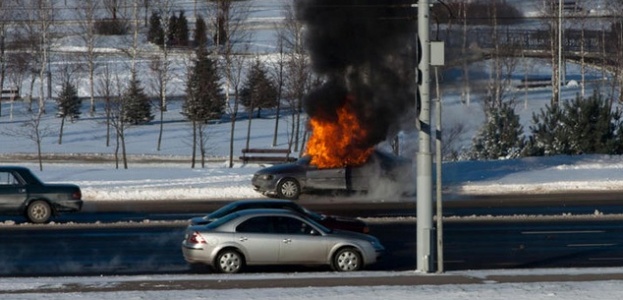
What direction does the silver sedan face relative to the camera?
to the viewer's right

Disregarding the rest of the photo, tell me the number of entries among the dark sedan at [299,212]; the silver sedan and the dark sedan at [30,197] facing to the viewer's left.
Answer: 1

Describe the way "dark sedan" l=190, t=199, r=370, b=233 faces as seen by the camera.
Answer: facing to the right of the viewer

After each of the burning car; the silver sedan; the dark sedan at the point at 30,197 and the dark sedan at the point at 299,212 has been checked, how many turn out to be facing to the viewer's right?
2

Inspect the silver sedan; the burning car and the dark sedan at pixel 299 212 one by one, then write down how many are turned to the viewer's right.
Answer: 2

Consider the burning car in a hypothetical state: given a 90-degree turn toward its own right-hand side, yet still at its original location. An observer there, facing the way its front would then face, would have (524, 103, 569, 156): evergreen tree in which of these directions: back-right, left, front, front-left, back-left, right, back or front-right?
front-right

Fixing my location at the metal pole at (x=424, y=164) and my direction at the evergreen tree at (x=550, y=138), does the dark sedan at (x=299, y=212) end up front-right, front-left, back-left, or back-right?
front-left

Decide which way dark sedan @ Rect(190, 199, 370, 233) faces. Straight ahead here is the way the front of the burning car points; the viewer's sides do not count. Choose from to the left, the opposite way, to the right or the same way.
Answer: the opposite way

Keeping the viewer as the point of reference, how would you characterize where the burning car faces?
facing to the left of the viewer

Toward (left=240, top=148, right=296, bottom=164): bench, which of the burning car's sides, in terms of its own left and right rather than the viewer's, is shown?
right

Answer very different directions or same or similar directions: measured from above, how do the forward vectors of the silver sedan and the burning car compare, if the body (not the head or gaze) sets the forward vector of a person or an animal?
very different directions

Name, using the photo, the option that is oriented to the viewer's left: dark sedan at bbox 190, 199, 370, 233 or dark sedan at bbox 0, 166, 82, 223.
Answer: dark sedan at bbox 0, 166, 82, 223

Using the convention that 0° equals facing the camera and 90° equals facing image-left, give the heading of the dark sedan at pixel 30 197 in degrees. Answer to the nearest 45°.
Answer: approximately 90°
